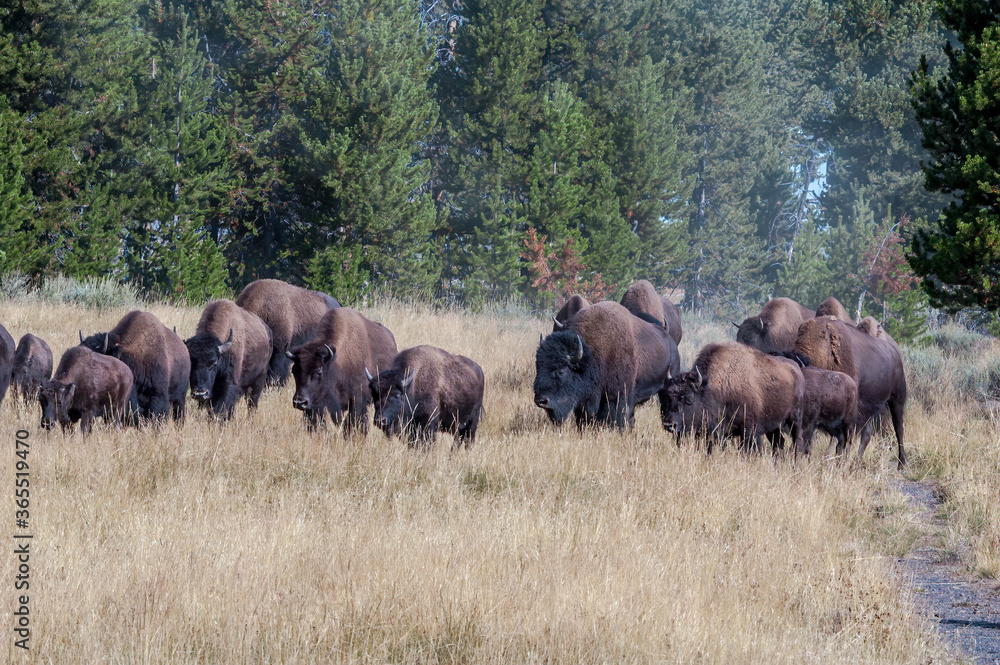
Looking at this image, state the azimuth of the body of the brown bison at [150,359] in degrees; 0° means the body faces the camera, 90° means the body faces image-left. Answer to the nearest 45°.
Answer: approximately 45°

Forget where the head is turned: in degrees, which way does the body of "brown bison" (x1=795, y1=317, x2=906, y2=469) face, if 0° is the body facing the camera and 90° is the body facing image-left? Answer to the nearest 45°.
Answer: approximately 90°

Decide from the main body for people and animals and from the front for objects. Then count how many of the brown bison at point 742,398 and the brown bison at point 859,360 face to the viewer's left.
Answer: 2

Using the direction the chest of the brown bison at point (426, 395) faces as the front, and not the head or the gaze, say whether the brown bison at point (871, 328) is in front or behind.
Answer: behind

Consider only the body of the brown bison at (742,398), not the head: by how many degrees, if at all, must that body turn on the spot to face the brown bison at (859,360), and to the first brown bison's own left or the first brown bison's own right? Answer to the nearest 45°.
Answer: approximately 135° to the first brown bison's own right

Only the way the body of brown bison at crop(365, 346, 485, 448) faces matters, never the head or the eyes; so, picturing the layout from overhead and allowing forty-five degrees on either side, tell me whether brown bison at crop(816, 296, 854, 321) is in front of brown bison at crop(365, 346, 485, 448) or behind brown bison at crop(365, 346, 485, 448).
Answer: behind

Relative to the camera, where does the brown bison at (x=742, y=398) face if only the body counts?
to the viewer's left

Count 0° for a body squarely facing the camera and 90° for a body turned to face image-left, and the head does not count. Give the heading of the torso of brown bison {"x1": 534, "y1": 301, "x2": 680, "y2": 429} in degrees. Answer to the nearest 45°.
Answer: approximately 45°
